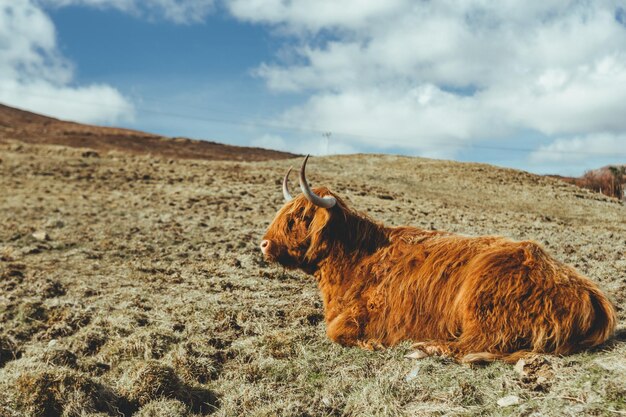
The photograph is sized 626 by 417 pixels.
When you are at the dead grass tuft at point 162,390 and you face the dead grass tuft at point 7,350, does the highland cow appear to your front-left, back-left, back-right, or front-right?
back-right

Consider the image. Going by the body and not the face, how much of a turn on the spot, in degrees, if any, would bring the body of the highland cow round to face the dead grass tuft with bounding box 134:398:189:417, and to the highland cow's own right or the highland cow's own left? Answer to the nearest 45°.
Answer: approximately 45° to the highland cow's own left

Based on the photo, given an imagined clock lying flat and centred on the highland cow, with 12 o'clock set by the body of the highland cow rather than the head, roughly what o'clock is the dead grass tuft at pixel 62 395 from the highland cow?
The dead grass tuft is roughly at 11 o'clock from the highland cow.

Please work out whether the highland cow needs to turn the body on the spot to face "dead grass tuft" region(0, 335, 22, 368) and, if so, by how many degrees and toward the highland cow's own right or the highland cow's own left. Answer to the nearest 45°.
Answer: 0° — it already faces it

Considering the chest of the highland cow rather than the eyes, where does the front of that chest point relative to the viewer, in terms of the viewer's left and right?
facing to the left of the viewer

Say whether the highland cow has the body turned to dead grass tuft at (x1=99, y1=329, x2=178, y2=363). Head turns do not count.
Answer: yes

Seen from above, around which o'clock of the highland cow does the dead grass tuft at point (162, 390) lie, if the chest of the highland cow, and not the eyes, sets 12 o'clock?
The dead grass tuft is roughly at 11 o'clock from the highland cow.
